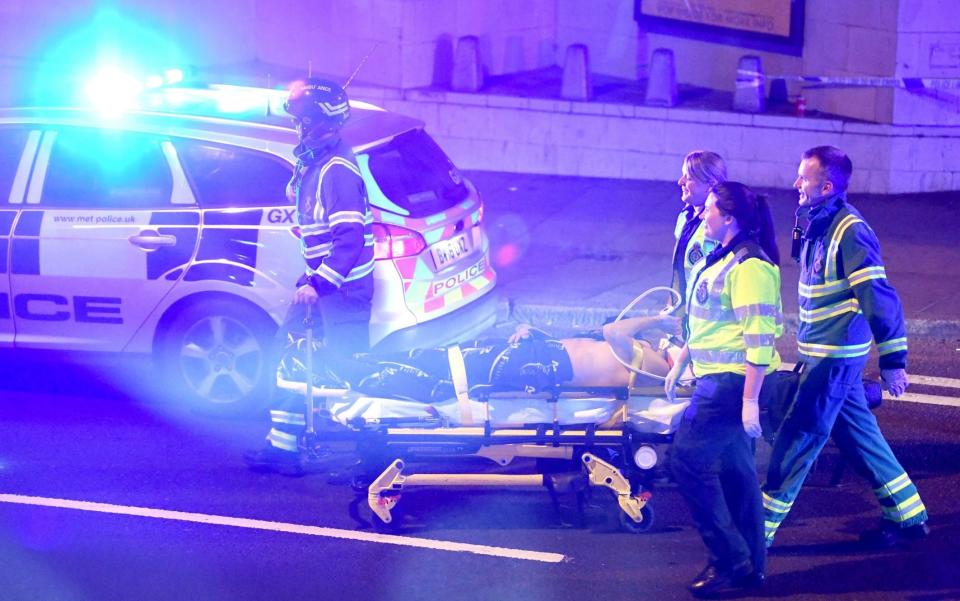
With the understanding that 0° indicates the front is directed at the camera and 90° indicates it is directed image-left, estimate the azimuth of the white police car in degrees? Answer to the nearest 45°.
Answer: approximately 135°

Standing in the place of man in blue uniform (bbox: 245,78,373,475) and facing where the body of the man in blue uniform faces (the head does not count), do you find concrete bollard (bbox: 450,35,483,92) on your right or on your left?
on your right

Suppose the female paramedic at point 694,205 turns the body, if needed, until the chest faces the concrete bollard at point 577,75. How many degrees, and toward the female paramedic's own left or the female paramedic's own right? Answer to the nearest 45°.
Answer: approximately 90° to the female paramedic's own right

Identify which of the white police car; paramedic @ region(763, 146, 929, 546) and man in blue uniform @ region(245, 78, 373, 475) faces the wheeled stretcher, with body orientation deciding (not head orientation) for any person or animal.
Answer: the paramedic

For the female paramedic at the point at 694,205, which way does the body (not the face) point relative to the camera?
to the viewer's left

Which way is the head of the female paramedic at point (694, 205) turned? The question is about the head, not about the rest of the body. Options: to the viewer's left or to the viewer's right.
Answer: to the viewer's left

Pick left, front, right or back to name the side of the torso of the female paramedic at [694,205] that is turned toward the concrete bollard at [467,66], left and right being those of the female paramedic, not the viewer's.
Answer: right

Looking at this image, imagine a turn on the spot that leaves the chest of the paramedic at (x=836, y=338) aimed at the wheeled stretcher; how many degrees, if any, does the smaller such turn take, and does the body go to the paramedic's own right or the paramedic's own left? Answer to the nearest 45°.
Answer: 0° — they already face it

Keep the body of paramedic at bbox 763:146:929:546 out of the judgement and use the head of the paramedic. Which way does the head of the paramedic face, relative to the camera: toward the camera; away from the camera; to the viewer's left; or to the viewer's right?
to the viewer's left

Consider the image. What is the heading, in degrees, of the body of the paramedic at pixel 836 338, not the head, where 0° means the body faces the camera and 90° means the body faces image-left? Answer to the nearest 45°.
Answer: approximately 90°

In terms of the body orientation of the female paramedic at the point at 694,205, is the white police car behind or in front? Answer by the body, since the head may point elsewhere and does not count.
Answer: in front

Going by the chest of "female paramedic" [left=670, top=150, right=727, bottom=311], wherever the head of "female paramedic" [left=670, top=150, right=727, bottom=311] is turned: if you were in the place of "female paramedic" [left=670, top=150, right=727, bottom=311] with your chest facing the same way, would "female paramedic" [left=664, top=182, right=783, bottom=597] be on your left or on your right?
on your left

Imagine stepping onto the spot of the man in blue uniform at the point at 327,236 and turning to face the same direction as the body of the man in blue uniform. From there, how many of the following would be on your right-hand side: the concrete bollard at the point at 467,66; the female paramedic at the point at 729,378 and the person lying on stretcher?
1

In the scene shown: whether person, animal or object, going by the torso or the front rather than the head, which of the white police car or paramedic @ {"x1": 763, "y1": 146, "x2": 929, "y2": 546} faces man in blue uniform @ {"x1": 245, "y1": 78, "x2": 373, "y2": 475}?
the paramedic

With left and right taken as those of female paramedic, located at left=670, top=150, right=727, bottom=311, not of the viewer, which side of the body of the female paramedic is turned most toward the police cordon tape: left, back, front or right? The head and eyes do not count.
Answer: right

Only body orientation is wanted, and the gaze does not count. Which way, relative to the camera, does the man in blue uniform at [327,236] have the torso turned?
to the viewer's left
